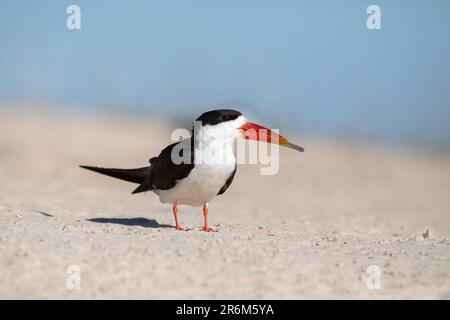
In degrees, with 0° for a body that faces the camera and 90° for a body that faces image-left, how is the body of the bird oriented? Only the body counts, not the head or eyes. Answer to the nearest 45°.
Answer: approximately 315°
